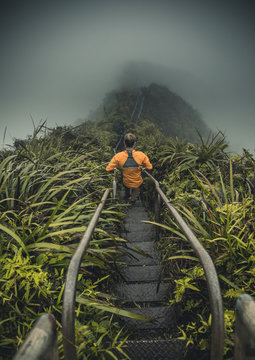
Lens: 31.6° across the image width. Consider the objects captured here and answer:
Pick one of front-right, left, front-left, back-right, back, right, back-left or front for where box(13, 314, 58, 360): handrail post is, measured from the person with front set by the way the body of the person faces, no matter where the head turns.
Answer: back

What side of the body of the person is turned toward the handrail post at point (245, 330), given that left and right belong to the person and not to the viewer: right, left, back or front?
back

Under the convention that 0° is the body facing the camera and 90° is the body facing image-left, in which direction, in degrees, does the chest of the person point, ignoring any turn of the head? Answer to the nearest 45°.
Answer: approximately 180°
